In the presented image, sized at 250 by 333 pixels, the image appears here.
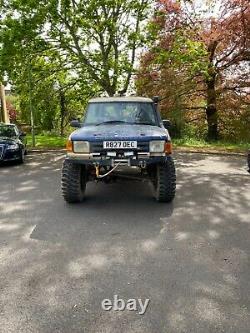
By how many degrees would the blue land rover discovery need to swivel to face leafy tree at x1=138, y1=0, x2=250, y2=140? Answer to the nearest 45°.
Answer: approximately 180°

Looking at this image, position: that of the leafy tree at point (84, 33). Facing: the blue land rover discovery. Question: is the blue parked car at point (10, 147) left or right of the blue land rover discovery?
right

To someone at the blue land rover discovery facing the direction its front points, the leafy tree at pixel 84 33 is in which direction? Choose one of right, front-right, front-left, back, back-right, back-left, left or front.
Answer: back

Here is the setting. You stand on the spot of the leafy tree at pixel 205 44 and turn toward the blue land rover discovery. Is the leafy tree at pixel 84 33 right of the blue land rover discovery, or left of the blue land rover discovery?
right

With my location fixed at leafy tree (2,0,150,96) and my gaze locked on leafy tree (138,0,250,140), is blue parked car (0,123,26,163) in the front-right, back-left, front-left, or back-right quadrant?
back-right

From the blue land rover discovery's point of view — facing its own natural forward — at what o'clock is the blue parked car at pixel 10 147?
The blue parked car is roughly at 5 o'clock from the blue land rover discovery.

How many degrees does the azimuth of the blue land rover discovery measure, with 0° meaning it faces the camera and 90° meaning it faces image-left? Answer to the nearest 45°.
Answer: approximately 0°
